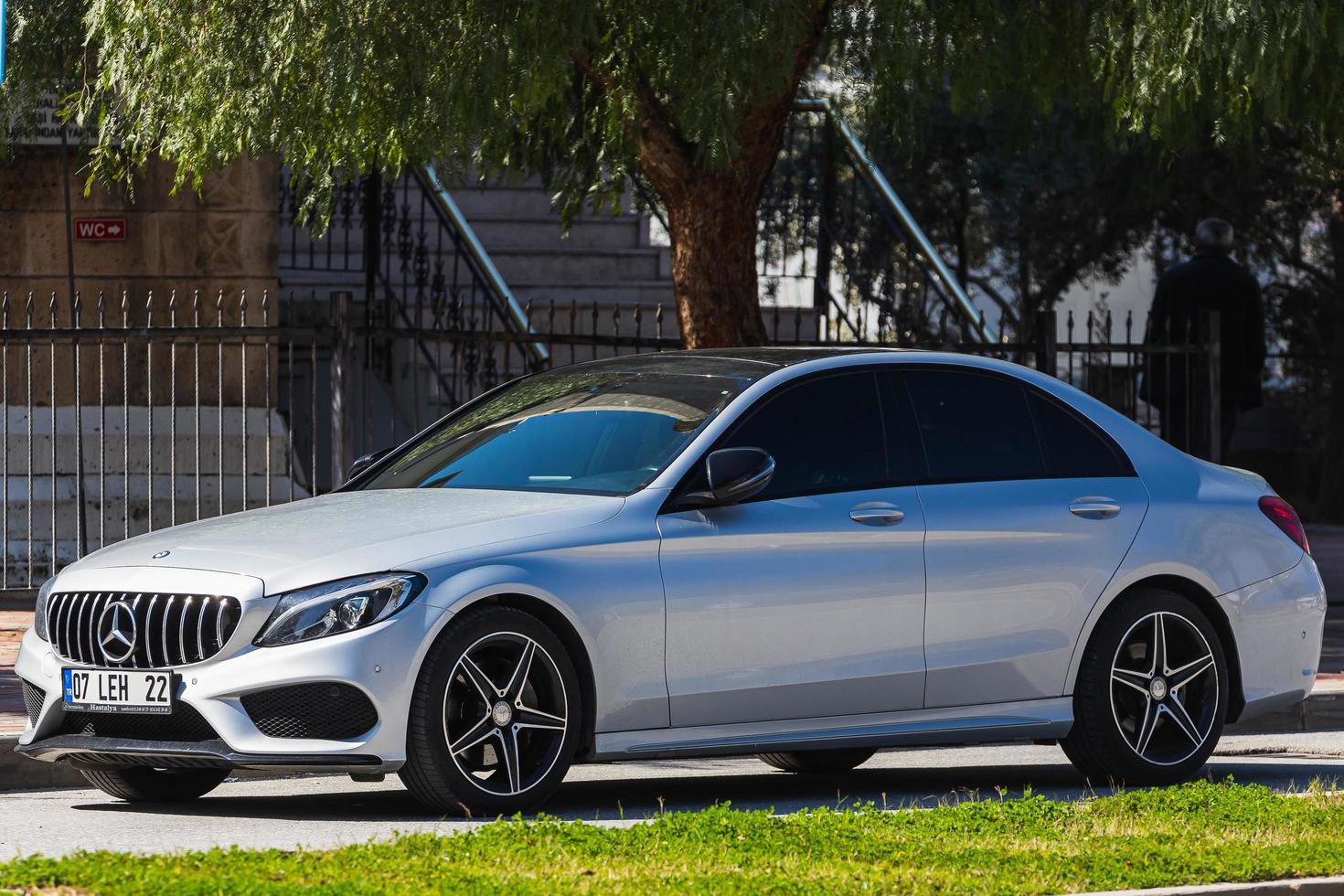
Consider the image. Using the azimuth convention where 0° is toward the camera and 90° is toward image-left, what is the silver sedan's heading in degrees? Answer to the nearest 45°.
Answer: approximately 45°

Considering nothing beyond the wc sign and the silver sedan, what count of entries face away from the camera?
0

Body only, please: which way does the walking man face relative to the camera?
away from the camera

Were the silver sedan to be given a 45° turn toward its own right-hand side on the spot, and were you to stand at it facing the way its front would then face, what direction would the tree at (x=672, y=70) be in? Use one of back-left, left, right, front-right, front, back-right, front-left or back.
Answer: right

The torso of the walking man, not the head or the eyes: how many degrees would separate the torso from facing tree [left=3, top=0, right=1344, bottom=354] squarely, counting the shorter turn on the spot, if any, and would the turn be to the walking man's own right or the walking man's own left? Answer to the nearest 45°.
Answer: approximately 135° to the walking man's own left

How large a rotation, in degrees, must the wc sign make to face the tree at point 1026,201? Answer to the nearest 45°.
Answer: approximately 135° to its left

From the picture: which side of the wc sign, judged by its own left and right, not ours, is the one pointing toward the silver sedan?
front

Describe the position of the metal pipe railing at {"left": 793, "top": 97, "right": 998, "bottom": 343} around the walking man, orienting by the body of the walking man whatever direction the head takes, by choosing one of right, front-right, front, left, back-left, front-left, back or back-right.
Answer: front-left

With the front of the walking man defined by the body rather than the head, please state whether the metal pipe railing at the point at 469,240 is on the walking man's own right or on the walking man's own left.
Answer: on the walking man's own left

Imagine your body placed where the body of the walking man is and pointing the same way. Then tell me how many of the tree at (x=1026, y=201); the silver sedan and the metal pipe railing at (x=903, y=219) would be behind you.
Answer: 1
